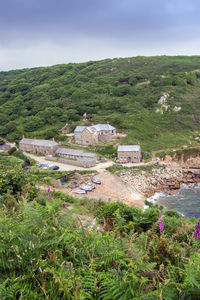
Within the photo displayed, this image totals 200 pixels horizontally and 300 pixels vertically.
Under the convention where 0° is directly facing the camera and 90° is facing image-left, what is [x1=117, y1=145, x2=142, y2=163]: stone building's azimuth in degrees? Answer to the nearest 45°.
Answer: approximately 0°

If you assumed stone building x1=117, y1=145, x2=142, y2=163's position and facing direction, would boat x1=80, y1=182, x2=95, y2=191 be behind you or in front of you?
in front

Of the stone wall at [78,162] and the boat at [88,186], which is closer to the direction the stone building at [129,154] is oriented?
the boat

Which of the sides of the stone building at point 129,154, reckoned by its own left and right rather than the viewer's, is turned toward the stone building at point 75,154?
right
